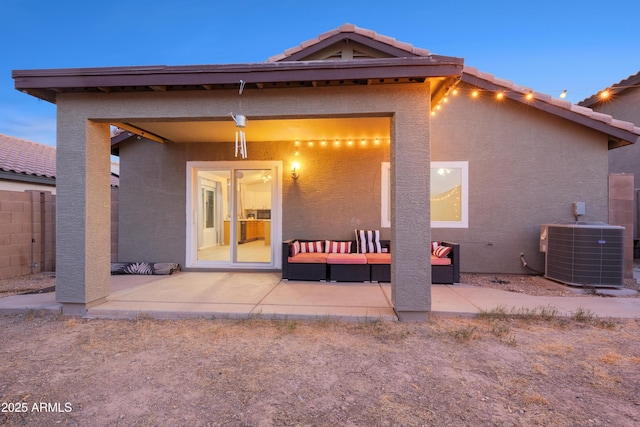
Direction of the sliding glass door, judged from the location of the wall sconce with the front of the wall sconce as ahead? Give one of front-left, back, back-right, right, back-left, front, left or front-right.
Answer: back-right

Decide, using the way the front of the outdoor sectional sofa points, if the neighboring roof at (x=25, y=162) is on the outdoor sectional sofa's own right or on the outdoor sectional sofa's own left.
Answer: on the outdoor sectional sofa's own right

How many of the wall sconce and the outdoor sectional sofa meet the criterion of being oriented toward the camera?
2

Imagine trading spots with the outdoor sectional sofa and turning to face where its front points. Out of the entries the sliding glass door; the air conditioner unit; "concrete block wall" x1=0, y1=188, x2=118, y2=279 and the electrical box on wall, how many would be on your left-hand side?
2

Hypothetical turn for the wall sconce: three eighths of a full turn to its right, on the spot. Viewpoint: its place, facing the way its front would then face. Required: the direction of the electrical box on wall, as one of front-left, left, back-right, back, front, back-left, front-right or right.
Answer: back-right

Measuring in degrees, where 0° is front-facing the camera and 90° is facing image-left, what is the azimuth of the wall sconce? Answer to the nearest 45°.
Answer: approximately 0°

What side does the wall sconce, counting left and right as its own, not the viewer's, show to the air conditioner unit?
left

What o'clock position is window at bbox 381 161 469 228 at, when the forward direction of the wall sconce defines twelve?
The window is roughly at 9 o'clock from the wall sconce.

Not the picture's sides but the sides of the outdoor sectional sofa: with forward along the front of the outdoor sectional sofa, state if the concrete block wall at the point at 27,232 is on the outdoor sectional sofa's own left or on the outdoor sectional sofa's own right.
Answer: on the outdoor sectional sofa's own right
